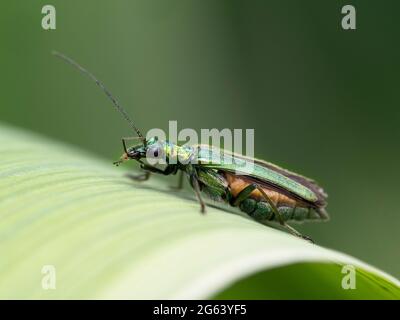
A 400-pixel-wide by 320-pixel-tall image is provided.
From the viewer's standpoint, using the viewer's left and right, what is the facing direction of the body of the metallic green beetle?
facing to the left of the viewer
